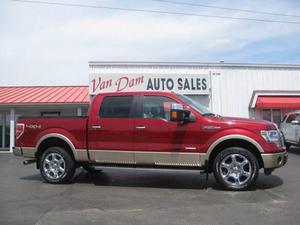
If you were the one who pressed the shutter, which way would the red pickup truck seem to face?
facing to the right of the viewer

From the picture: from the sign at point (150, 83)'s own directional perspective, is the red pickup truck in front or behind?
in front

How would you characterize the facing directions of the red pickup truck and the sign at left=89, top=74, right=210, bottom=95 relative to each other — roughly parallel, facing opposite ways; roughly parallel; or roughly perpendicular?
roughly perpendicular

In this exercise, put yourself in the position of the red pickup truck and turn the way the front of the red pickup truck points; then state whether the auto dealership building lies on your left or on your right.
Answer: on your left

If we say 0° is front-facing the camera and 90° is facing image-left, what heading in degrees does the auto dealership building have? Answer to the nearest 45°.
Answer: approximately 0°

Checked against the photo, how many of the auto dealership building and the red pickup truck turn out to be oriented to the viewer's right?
1

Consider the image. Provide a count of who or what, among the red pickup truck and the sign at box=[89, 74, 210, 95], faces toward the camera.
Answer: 1

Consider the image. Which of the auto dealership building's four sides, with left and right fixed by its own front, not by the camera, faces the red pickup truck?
front

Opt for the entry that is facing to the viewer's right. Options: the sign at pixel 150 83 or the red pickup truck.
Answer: the red pickup truck

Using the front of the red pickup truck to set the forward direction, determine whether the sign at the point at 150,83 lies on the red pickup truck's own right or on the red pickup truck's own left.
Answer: on the red pickup truck's own left
